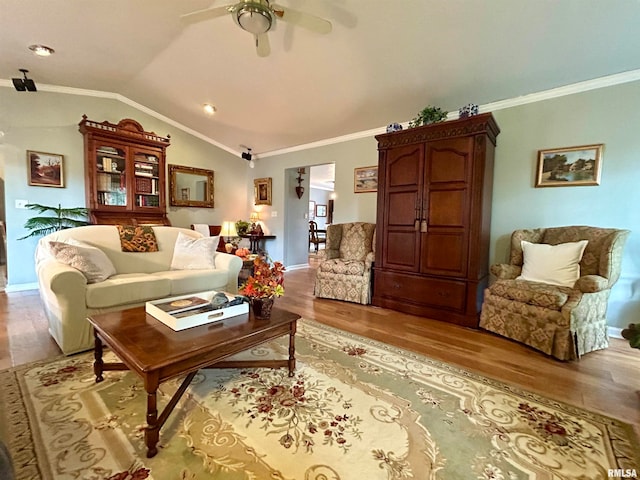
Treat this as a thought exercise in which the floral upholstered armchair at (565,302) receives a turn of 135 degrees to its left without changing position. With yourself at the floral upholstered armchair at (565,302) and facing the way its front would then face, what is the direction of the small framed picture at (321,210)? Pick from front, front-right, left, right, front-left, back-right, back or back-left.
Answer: back-left

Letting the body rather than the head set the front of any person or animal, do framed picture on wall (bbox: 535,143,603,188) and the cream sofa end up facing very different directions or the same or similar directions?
very different directions

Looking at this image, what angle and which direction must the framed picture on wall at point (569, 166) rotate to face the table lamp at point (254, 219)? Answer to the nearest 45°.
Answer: approximately 45° to its right

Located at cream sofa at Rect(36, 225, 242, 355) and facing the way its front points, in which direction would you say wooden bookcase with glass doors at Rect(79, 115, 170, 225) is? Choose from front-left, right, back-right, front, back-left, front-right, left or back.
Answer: back-left

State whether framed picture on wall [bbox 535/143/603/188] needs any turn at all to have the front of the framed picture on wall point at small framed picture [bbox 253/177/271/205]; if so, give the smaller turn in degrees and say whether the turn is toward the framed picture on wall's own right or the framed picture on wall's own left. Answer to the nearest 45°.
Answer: approximately 45° to the framed picture on wall's own right

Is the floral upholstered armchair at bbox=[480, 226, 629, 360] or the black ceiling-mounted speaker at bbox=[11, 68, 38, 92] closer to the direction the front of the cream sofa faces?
the floral upholstered armchair

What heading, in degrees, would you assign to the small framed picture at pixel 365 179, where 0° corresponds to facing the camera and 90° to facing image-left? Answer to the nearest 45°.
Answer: approximately 45°

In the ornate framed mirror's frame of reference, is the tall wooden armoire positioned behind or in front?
in front

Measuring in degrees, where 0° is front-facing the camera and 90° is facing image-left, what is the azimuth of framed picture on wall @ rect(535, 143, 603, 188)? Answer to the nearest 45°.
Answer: approximately 45°

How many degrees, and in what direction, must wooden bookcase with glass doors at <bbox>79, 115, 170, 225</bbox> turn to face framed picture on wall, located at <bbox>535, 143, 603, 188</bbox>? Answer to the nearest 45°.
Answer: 0° — it already faces it

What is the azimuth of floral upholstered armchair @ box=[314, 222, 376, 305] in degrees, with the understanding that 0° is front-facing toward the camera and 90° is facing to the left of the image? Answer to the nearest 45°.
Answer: approximately 45°

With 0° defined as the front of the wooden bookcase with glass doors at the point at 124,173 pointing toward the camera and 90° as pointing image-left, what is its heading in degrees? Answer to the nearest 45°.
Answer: approximately 315°

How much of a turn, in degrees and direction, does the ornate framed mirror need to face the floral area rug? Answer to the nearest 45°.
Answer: approximately 45° to its right

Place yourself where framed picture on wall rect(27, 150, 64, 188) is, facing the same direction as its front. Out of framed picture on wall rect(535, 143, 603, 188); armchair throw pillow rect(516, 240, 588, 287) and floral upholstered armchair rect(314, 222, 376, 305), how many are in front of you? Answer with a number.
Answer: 3

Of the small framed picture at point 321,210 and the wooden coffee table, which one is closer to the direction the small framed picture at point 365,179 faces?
the wooden coffee table
